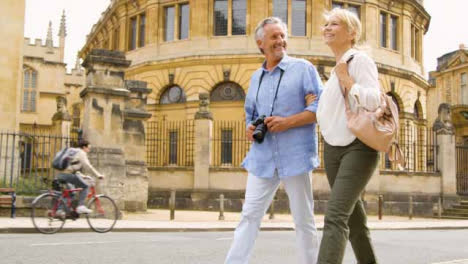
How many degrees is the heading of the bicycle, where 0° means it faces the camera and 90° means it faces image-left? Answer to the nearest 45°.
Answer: approximately 270°

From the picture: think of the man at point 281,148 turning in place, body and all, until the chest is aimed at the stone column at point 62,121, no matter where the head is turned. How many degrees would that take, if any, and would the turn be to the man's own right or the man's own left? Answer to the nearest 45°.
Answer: approximately 90° to the man's own right

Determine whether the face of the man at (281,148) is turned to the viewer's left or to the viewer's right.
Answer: to the viewer's right

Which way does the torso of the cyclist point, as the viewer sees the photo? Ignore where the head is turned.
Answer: to the viewer's right

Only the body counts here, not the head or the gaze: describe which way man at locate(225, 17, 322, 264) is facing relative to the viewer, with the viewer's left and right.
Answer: facing the viewer and to the left of the viewer

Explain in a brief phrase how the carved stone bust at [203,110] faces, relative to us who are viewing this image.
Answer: facing the viewer

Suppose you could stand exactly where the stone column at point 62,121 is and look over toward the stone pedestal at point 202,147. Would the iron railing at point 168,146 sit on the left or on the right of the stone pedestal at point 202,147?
left

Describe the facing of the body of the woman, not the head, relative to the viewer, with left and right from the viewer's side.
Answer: facing to the left of the viewer

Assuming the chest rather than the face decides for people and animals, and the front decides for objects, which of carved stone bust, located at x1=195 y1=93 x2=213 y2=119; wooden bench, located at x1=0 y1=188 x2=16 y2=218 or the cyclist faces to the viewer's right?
the cyclist

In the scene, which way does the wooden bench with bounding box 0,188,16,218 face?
toward the camera
